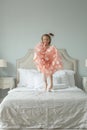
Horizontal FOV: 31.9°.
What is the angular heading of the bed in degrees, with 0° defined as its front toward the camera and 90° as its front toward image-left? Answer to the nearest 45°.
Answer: approximately 0°

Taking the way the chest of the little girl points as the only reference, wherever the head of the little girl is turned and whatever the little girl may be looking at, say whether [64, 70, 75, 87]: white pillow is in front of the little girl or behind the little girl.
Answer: behind

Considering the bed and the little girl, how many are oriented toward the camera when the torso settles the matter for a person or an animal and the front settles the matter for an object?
2
